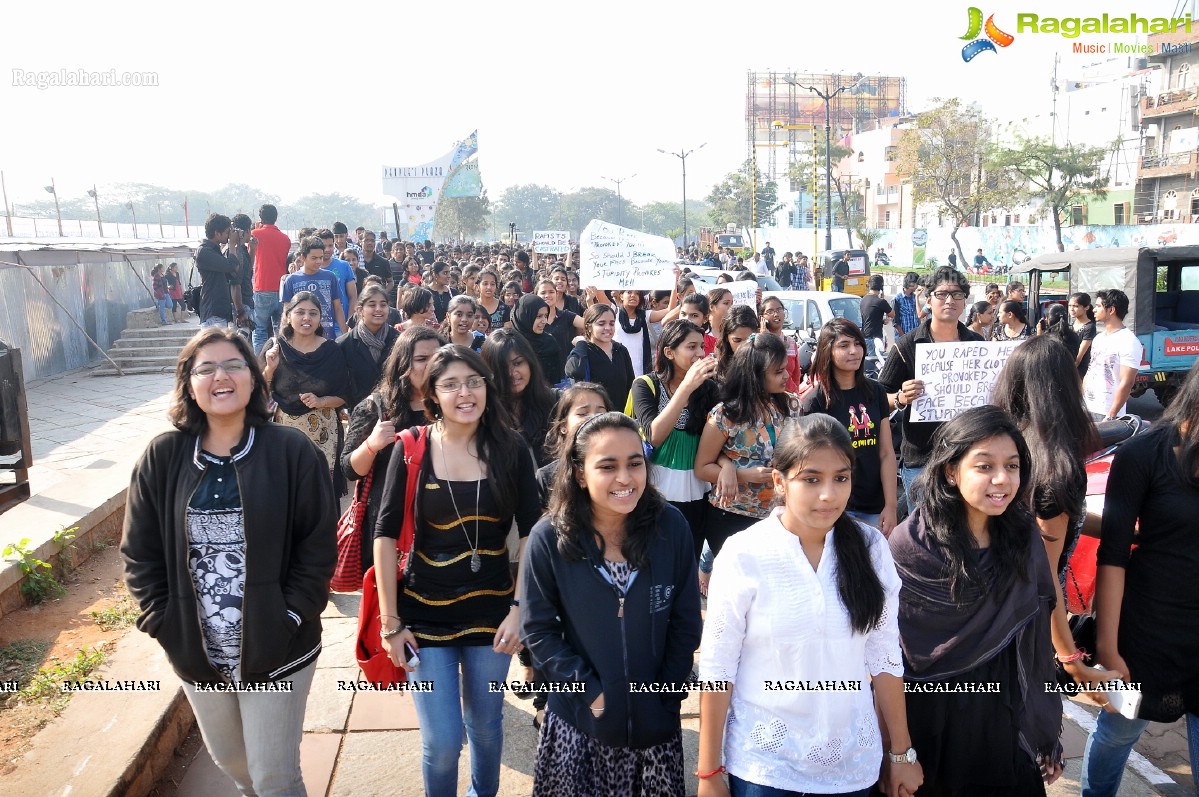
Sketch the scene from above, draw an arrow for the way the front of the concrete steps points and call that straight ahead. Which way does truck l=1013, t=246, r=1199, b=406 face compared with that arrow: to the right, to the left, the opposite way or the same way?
the opposite way

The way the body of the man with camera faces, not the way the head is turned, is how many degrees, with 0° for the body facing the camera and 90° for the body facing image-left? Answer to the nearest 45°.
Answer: approximately 270°

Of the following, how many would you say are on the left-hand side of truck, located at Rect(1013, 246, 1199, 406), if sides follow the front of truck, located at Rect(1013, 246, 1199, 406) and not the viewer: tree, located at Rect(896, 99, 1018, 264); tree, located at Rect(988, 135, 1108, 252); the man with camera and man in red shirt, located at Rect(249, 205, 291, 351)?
2

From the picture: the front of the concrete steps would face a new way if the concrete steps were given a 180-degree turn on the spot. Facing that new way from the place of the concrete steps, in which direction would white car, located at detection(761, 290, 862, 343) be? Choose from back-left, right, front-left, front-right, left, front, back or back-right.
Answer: back-right

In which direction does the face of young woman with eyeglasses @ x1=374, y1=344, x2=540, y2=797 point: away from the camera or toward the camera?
toward the camera

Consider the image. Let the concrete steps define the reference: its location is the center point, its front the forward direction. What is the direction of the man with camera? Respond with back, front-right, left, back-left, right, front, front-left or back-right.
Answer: front

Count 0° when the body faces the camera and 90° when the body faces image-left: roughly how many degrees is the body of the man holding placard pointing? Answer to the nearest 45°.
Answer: approximately 0°

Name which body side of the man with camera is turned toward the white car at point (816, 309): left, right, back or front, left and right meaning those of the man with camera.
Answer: front

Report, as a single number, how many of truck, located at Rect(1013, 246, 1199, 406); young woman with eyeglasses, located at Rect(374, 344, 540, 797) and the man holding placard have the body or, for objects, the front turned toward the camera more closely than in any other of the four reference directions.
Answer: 2

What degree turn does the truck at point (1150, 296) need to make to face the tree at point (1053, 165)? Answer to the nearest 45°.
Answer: approximately 45° to its right

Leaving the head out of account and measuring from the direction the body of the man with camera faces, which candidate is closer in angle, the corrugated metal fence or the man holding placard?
the man holding placard
